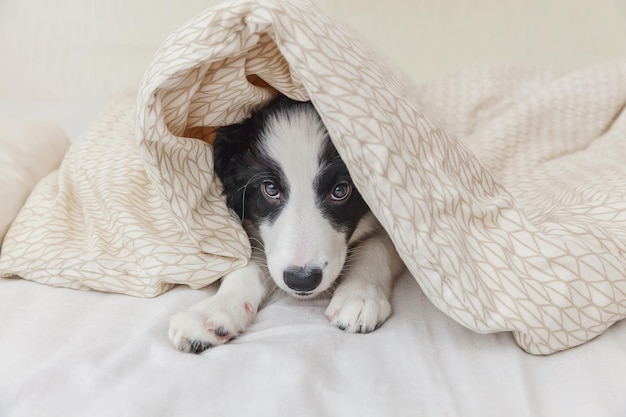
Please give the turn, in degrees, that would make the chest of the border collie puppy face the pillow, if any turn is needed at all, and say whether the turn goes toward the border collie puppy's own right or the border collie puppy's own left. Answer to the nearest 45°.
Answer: approximately 135° to the border collie puppy's own right

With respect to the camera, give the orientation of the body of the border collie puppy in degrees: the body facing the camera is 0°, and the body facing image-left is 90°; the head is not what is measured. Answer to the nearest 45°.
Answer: approximately 0°
